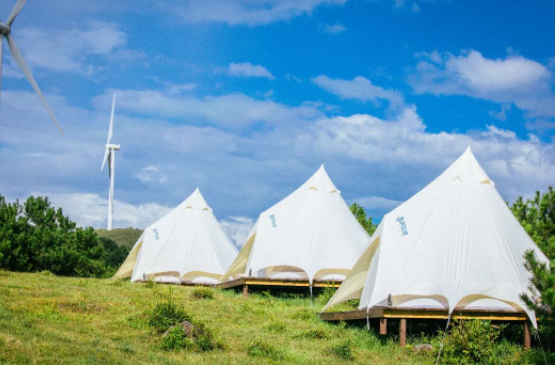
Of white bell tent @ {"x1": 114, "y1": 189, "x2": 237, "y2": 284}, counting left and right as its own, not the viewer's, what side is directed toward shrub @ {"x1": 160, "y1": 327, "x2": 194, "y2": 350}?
left

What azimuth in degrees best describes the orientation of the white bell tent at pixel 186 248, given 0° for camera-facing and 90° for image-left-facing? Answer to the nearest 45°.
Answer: approximately 90°

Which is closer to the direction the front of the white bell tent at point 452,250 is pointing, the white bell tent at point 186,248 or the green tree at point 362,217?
the white bell tent

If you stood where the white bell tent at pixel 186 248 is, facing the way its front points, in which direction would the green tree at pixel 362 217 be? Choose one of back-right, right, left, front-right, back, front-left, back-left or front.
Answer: back

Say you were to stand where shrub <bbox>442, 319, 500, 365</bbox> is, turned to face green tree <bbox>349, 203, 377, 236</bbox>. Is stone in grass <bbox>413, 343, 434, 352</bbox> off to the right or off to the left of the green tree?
left

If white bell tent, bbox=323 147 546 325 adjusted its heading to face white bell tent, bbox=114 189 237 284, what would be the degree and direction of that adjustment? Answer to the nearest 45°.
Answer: approximately 45° to its right

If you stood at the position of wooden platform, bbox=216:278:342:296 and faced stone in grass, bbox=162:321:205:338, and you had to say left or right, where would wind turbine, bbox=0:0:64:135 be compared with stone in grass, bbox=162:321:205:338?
right

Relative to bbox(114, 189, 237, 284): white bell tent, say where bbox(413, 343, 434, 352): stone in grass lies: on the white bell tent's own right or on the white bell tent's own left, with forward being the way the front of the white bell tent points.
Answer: on the white bell tent's own left

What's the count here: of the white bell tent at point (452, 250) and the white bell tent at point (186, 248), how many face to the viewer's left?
2

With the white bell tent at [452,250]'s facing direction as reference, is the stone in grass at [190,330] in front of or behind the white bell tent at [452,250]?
in front

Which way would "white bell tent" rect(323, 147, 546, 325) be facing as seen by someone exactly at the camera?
facing to the left of the viewer

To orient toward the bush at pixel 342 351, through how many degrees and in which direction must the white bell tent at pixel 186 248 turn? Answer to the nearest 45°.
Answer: approximately 90° to its left

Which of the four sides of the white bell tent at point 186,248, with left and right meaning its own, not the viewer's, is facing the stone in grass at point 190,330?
left
